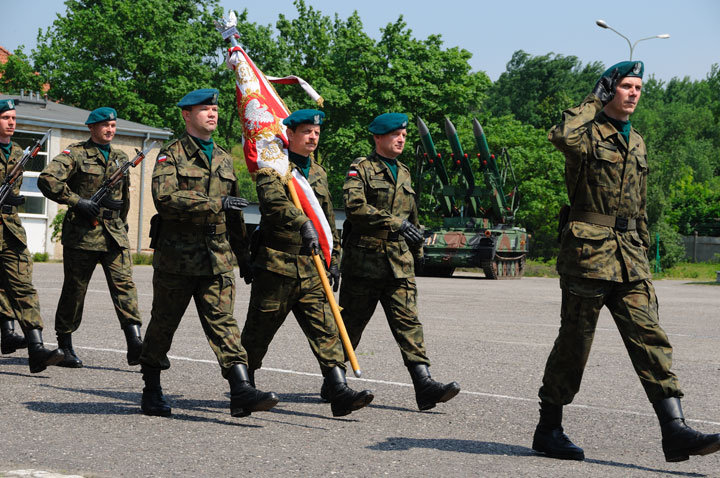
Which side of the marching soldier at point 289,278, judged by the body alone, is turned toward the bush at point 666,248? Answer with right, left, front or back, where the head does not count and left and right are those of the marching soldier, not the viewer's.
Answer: left

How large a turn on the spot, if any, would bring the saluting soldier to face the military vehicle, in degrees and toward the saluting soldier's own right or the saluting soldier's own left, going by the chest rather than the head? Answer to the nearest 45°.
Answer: approximately 135° to the saluting soldier's own left

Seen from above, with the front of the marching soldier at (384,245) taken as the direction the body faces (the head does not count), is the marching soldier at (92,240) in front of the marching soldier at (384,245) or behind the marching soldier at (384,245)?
behind

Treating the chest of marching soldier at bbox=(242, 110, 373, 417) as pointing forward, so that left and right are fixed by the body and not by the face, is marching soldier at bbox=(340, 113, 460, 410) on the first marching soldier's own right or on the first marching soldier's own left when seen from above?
on the first marching soldier's own left

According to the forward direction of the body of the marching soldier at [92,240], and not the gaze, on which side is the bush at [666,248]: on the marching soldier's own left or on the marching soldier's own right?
on the marching soldier's own left

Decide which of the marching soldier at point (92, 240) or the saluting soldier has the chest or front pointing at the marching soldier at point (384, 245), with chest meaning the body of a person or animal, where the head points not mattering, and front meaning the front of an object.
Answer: the marching soldier at point (92, 240)

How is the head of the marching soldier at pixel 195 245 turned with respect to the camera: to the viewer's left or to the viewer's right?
to the viewer's right

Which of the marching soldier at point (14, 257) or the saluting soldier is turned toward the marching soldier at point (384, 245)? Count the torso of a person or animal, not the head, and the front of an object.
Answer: the marching soldier at point (14, 257)

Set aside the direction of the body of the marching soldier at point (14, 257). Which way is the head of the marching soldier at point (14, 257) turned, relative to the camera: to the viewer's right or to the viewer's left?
to the viewer's right
